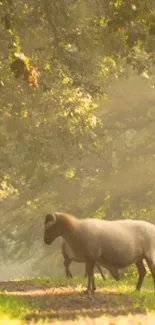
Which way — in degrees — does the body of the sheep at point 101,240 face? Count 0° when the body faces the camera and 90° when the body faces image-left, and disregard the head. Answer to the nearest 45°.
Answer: approximately 90°
